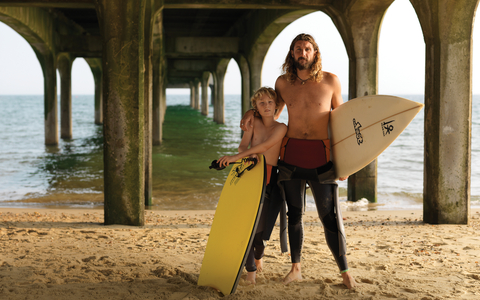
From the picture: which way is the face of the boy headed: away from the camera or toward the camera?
toward the camera

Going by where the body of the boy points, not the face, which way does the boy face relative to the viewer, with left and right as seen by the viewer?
facing the viewer and to the left of the viewer

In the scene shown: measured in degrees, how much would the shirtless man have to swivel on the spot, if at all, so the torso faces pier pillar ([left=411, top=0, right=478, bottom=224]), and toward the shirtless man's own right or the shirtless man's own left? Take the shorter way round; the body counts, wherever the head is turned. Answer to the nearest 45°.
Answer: approximately 135° to the shirtless man's own left

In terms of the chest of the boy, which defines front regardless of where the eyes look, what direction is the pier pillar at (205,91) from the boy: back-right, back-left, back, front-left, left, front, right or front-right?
back-right

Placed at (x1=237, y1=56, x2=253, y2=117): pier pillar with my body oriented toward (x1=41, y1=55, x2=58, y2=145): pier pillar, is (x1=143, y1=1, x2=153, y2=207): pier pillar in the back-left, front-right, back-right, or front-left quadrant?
front-left

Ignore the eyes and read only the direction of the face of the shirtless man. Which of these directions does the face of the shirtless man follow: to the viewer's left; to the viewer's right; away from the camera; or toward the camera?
toward the camera

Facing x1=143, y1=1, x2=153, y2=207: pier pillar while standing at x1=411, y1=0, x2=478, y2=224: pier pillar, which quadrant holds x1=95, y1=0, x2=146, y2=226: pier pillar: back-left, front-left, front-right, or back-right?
front-left

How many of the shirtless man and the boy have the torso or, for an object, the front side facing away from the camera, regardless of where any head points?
0

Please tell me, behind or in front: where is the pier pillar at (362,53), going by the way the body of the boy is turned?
behind

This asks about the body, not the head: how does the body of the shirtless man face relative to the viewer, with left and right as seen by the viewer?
facing the viewer

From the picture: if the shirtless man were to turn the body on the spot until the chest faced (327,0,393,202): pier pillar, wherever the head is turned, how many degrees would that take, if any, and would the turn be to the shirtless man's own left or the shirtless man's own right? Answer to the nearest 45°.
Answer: approximately 180°
